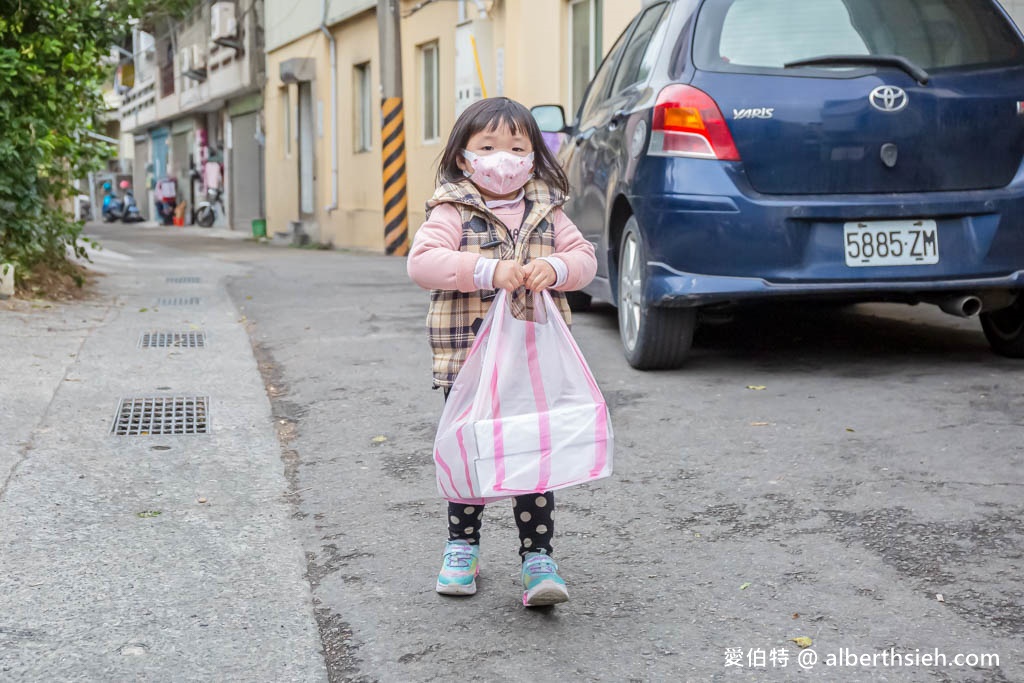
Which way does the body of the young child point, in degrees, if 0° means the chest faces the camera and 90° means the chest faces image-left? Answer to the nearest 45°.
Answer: approximately 0°

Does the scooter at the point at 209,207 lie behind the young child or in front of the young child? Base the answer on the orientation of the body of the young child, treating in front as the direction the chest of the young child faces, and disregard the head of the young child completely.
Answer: behind

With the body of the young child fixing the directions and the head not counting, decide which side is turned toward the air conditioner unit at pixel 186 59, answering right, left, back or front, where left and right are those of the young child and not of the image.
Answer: back

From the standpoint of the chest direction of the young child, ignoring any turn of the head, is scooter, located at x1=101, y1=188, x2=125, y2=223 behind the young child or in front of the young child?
behind

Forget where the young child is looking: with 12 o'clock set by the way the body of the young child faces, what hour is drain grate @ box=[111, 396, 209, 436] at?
The drain grate is roughly at 5 o'clock from the young child.

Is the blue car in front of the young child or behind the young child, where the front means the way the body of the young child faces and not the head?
behind

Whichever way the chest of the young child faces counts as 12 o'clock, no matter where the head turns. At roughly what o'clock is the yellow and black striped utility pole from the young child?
The yellow and black striped utility pole is roughly at 6 o'clock from the young child.
